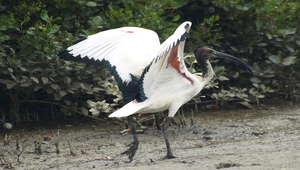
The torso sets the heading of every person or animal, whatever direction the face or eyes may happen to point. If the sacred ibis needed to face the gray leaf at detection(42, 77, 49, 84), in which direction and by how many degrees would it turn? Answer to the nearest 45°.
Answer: approximately 135° to its left

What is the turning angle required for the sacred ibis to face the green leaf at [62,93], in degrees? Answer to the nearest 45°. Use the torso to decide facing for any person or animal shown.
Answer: approximately 135° to its left

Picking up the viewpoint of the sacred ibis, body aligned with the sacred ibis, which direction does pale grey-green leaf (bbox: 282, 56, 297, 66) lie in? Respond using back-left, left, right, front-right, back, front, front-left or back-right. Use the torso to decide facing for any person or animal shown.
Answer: front-left

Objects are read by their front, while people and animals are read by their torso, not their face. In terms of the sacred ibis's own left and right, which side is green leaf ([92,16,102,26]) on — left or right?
on its left

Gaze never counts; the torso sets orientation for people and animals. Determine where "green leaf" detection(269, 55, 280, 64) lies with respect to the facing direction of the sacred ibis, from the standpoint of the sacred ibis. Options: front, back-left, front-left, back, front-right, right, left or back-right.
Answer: front-left

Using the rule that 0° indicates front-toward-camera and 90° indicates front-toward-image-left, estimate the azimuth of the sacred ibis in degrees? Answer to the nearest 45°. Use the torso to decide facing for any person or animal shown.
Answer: approximately 270°
